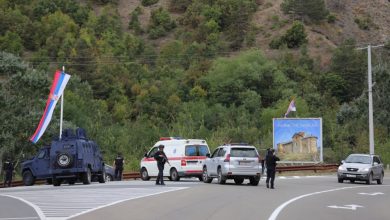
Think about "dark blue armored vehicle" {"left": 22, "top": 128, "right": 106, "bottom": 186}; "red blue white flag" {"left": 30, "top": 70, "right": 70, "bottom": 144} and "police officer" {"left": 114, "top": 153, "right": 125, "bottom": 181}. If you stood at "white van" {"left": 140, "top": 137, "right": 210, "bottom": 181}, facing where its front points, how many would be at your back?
0

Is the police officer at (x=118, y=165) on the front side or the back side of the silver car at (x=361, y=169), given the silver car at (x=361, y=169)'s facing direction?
on the front side

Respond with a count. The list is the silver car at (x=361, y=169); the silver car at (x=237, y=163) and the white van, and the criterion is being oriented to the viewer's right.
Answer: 0

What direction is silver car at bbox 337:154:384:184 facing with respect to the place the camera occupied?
facing the viewer and to the left of the viewer

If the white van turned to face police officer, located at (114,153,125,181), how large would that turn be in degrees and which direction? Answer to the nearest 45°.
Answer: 0° — it already faces them

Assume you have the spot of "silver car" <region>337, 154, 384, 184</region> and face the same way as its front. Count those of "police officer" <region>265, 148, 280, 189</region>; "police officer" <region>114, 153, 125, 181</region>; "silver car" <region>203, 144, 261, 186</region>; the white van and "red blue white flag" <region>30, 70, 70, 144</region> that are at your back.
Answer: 0

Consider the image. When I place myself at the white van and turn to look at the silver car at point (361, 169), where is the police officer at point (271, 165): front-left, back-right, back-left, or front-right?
front-right

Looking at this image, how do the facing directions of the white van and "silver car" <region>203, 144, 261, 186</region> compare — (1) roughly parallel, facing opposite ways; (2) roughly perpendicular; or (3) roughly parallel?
roughly parallel
